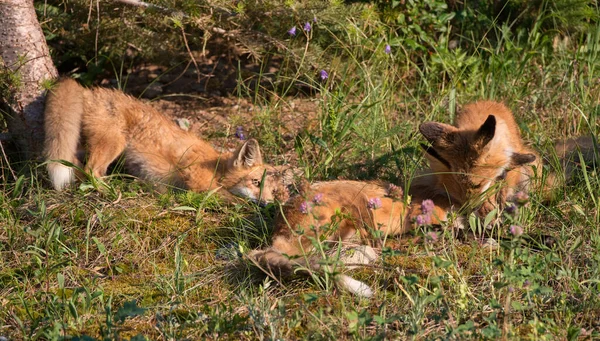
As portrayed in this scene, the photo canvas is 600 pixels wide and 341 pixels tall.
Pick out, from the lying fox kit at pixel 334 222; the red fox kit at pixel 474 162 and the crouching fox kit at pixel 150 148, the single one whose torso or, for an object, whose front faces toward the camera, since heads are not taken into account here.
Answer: the red fox kit

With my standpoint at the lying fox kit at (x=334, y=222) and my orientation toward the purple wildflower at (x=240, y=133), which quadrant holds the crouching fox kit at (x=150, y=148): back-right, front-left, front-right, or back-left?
front-left

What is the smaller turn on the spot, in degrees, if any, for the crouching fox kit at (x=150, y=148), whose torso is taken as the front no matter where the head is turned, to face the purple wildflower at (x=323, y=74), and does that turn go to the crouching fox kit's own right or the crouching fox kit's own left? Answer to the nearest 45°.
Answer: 0° — it already faces it

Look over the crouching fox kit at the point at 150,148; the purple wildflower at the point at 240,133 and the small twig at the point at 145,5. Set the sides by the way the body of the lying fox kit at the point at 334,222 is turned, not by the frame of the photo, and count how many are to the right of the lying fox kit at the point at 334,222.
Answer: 0

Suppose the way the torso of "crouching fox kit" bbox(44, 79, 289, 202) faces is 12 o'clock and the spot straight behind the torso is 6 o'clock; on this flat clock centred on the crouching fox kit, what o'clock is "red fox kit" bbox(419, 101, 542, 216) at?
The red fox kit is roughly at 1 o'clock from the crouching fox kit.

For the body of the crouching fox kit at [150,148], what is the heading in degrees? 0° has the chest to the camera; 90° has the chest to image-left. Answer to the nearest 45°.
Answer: approximately 270°

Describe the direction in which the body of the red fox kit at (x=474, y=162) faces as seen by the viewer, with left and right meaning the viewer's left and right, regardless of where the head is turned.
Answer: facing the viewer

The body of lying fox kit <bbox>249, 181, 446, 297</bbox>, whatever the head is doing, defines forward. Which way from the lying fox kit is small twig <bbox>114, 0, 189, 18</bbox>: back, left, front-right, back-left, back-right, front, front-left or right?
back-left

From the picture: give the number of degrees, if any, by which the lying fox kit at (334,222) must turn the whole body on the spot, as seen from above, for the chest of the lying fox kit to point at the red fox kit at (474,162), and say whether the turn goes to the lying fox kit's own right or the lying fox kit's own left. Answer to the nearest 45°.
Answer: approximately 45° to the lying fox kit's own left

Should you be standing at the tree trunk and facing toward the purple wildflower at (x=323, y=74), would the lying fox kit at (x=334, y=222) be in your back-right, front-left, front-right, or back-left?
front-right

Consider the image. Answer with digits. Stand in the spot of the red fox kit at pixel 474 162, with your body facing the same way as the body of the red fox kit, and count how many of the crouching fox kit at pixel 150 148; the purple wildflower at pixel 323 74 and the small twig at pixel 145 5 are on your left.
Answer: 0

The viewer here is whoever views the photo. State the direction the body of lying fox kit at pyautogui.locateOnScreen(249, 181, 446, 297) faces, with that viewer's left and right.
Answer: facing to the right of the viewer

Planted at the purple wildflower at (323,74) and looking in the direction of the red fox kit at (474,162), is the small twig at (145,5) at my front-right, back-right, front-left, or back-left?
back-right

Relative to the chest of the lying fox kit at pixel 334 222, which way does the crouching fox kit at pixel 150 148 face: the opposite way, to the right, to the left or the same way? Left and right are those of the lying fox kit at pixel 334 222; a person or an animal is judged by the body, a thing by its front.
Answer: the same way

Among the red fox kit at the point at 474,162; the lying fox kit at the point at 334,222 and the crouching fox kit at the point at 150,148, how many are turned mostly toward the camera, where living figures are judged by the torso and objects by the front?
1
